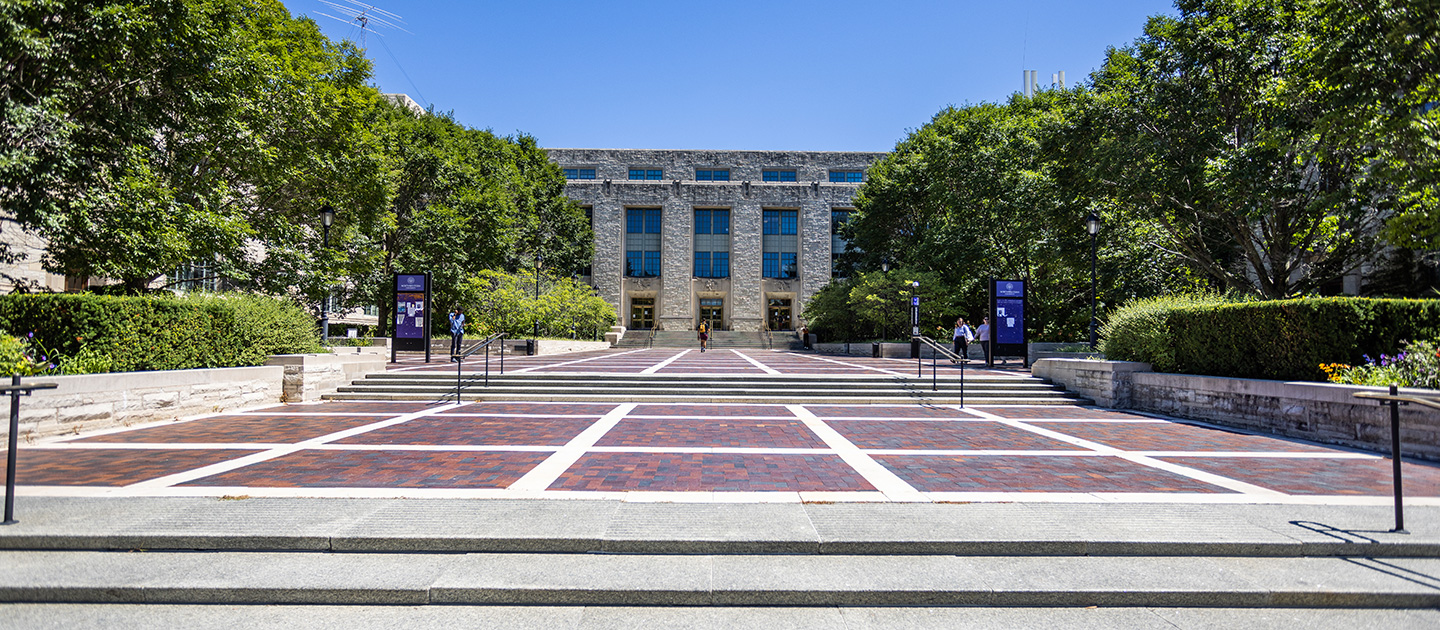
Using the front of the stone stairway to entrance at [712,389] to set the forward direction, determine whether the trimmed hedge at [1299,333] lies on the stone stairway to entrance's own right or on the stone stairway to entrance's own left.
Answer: on the stone stairway to entrance's own left

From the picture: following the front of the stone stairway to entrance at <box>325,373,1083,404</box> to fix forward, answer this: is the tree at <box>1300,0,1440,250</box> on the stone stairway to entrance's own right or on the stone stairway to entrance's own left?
on the stone stairway to entrance's own left

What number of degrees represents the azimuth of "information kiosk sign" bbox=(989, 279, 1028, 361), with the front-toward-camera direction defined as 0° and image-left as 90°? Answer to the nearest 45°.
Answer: approximately 0°

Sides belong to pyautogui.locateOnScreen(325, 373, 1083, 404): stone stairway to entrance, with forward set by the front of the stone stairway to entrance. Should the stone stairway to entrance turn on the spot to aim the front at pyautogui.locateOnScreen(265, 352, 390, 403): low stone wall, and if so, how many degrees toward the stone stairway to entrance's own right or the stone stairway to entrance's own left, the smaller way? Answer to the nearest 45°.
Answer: approximately 90° to the stone stairway to entrance's own right

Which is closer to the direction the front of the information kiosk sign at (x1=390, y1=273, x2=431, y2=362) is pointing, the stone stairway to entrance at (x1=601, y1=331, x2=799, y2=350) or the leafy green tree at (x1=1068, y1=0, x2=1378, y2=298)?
the leafy green tree

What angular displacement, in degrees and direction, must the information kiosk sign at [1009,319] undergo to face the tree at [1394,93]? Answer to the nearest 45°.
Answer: approximately 45° to its left

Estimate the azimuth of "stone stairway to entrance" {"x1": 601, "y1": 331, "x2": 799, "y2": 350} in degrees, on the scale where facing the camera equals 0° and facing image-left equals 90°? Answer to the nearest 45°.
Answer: approximately 0°
